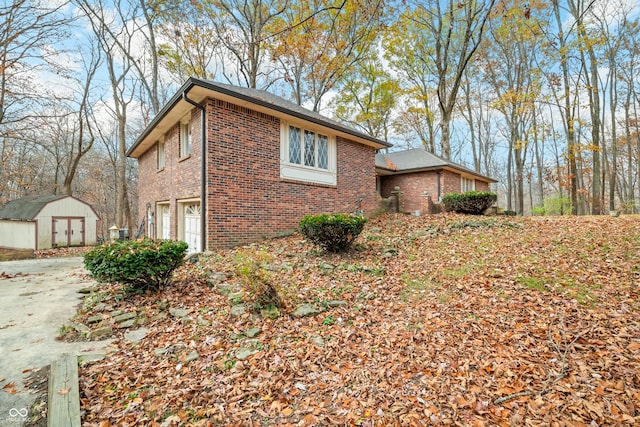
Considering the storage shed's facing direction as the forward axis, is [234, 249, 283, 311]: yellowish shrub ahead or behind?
ahead

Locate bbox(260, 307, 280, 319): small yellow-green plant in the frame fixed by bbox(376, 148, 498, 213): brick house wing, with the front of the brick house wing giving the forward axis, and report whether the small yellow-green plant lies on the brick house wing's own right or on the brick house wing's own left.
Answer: on the brick house wing's own right

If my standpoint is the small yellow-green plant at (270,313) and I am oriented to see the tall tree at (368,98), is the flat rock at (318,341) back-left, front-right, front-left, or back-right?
back-right

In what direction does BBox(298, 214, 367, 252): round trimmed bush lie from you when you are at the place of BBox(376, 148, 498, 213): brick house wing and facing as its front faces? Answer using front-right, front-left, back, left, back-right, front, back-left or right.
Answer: front-right

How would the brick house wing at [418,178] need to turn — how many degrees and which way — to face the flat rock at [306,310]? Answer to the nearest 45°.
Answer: approximately 45° to its right

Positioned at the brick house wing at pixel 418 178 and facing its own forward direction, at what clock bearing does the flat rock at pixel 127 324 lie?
The flat rock is roughly at 2 o'clock from the brick house wing.

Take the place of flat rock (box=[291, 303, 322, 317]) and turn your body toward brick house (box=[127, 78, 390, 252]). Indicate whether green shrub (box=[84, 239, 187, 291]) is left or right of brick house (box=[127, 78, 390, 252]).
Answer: left

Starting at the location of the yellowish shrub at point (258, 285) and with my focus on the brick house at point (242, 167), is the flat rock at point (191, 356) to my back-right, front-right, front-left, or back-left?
back-left
